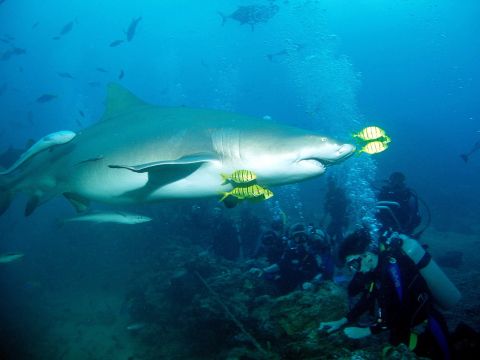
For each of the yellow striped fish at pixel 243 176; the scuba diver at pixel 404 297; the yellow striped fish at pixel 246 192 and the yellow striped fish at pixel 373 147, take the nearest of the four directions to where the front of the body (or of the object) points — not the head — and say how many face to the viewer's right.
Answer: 3

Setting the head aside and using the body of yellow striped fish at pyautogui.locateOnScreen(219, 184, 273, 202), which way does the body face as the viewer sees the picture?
to the viewer's right

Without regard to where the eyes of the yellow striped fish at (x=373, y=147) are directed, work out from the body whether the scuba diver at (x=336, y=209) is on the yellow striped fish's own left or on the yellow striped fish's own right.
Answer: on the yellow striped fish's own left

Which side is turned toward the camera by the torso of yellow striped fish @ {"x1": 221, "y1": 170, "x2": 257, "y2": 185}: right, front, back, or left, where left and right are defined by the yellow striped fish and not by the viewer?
right

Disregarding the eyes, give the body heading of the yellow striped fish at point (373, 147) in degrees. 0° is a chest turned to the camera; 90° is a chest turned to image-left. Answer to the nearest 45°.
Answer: approximately 270°

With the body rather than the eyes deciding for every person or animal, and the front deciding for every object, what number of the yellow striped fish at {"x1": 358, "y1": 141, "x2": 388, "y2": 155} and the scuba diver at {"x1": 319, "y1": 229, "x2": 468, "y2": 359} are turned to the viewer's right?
1
